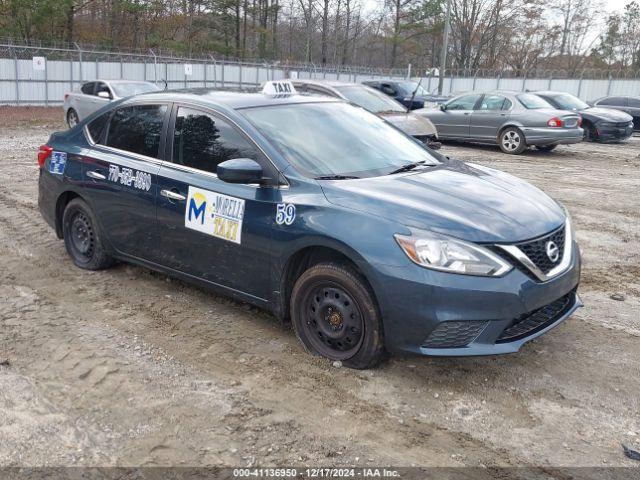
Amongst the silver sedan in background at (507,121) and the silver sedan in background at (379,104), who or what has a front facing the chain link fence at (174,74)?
the silver sedan in background at (507,121)

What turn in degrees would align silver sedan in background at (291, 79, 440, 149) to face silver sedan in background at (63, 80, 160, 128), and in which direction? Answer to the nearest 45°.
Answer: approximately 180°

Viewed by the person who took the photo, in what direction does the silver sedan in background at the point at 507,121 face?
facing away from the viewer and to the left of the viewer

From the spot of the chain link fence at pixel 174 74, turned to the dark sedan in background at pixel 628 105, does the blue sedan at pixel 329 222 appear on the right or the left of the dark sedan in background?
right

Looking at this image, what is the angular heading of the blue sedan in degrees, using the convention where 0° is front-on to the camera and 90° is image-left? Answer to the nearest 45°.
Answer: approximately 315°

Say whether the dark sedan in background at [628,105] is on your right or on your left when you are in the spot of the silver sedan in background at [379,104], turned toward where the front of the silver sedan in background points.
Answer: on your left

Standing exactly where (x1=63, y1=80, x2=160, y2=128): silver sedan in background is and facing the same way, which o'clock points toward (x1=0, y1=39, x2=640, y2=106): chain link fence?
The chain link fence is roughly at 8 o'clock from the silver sedan in background.

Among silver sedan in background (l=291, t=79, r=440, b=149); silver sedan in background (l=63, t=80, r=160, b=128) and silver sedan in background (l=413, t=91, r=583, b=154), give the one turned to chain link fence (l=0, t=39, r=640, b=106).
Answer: silver sedan in background (l=413, t=91, r=583, b=154)

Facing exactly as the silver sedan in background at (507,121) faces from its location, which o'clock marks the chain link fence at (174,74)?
The chain link fence is roughly at 12 o'clock from the silver sedan in background.

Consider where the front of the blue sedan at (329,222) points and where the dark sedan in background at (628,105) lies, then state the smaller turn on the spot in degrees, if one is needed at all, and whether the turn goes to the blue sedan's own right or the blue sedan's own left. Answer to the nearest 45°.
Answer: approximately 90° to the blue sedan's own left
